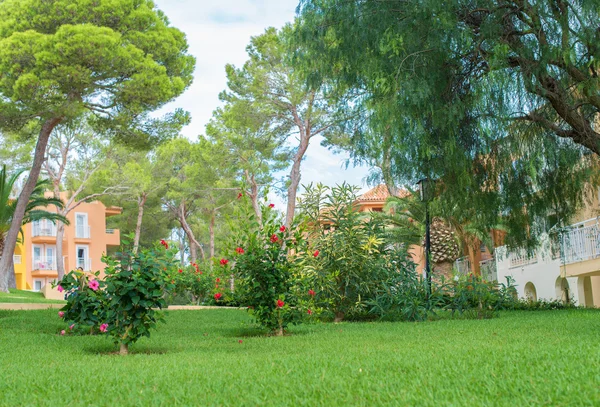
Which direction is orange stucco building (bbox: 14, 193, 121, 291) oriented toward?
toward the camera

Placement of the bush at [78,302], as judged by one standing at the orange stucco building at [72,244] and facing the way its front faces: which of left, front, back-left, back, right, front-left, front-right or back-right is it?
front

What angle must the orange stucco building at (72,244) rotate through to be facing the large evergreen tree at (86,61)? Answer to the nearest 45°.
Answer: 0° — it already faces it

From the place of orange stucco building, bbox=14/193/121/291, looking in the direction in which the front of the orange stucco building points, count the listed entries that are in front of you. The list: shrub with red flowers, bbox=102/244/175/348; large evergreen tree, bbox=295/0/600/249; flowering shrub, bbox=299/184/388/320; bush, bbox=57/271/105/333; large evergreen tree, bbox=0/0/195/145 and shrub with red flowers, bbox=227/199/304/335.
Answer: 6

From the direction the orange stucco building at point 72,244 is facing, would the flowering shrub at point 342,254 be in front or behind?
in front

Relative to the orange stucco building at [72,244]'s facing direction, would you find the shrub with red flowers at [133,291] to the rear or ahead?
ahead

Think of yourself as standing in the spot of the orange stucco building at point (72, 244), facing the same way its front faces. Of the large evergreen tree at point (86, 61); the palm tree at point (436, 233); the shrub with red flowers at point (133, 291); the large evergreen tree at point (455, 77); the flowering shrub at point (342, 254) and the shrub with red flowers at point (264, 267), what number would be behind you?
0

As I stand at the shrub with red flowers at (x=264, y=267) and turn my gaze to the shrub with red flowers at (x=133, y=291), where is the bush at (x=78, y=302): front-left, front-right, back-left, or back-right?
front-right

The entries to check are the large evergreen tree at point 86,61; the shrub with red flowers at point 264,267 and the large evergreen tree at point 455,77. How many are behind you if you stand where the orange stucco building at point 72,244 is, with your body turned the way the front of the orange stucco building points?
0

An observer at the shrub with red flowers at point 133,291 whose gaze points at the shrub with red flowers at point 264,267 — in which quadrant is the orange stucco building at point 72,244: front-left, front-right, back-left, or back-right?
front-left

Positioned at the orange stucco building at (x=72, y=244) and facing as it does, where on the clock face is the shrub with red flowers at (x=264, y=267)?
The shrub with red flowers is roughly at 12 o'clock from the orange stucco building.
